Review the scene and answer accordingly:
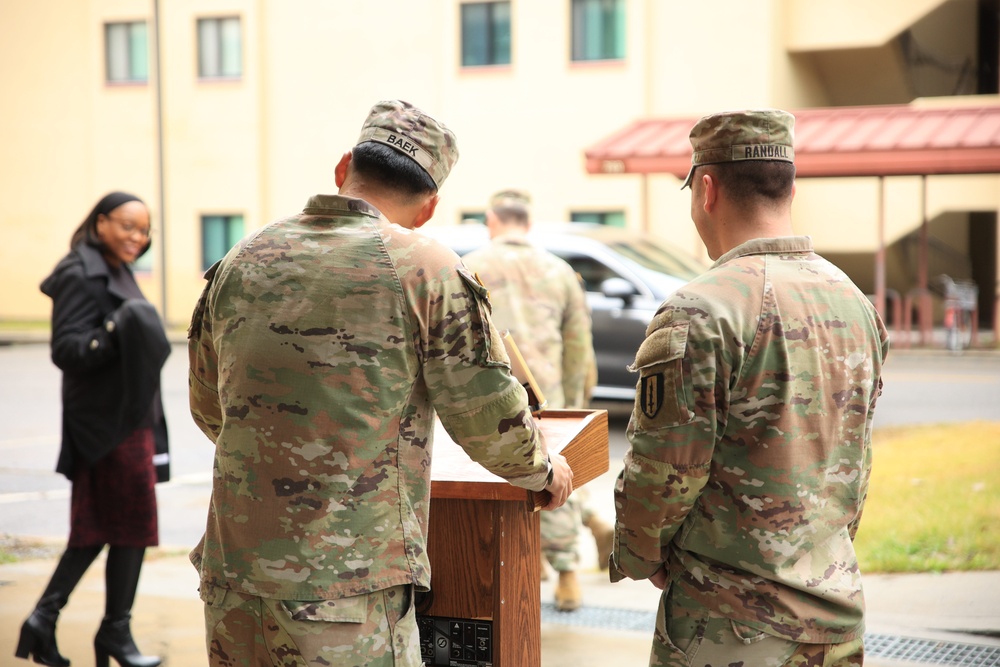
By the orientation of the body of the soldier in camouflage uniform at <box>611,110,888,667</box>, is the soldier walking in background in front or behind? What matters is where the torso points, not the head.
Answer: in front

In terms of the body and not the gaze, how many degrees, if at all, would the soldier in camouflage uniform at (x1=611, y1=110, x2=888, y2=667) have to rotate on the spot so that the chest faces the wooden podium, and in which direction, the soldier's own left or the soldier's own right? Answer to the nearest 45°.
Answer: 0° — they already face it

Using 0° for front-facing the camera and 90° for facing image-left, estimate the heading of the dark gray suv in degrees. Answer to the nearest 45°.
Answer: approximately 315°

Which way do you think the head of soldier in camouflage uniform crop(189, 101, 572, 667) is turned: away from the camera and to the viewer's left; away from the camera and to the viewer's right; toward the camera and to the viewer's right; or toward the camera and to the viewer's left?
away from the camera and to the viewer's right

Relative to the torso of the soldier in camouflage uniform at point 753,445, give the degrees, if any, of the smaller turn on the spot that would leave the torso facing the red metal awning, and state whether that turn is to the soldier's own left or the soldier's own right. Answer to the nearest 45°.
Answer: approximately 45° to the soldier's own right

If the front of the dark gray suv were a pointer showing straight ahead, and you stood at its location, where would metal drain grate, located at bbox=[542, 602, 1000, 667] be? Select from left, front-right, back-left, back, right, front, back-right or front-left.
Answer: front-right

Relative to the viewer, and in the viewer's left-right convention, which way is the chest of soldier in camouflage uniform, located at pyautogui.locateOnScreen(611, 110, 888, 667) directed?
facing away from the viewer and to the left of the viewer
